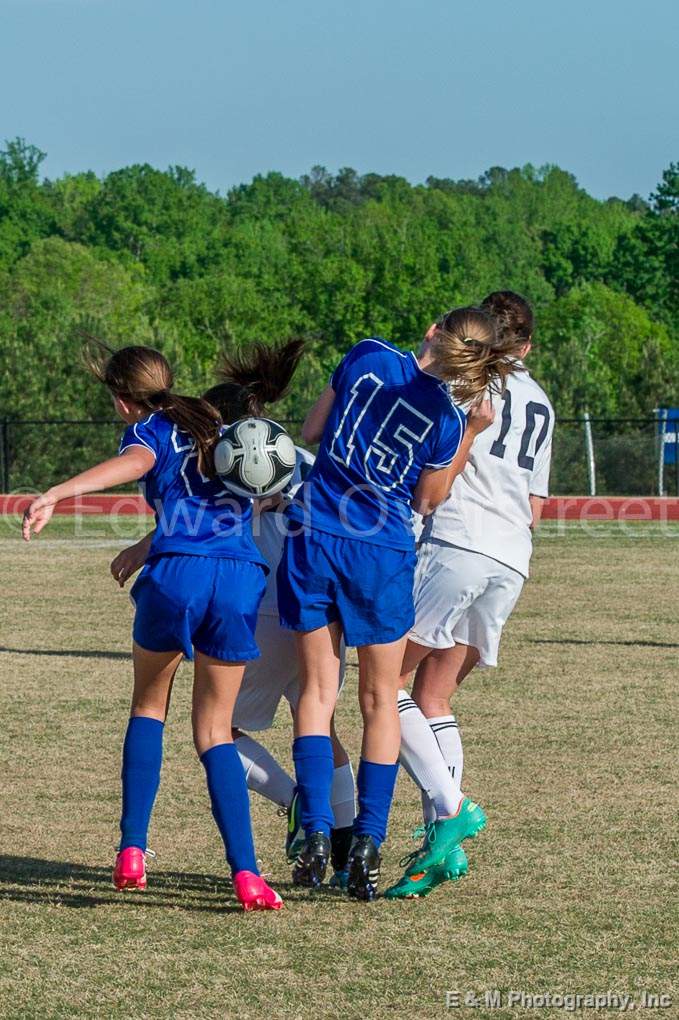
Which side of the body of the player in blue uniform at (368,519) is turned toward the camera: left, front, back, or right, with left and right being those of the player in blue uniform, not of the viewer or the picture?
back

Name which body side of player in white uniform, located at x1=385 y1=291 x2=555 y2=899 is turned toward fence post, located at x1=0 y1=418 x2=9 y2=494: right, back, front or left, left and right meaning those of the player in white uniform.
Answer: front

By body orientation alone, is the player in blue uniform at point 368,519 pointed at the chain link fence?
yes

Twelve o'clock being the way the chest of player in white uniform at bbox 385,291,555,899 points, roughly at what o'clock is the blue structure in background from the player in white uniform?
The blue structure in background is roughly at 2 o'clock from the player in white uniform.

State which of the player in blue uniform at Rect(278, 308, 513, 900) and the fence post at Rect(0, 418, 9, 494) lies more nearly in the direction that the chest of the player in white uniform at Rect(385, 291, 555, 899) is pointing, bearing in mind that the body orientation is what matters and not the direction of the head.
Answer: the fence post

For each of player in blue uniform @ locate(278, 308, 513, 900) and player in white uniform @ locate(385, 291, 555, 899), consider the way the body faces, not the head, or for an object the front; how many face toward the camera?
0

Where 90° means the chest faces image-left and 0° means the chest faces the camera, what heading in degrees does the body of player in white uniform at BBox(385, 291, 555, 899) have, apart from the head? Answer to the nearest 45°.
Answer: approximately 135°

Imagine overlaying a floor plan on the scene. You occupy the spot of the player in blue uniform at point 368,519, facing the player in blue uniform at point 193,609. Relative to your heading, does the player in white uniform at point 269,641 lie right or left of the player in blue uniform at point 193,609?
right

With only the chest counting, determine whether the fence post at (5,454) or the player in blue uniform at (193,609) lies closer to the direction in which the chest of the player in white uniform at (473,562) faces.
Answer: the fence post

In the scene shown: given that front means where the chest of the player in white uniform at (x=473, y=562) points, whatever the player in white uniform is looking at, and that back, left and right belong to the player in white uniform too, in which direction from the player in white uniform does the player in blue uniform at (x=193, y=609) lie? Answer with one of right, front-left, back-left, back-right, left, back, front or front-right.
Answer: left
